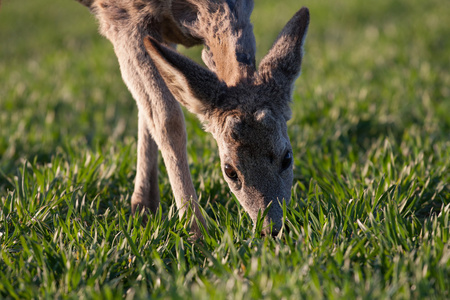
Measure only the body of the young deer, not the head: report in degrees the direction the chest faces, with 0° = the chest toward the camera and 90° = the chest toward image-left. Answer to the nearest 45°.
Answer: approximately 315°
